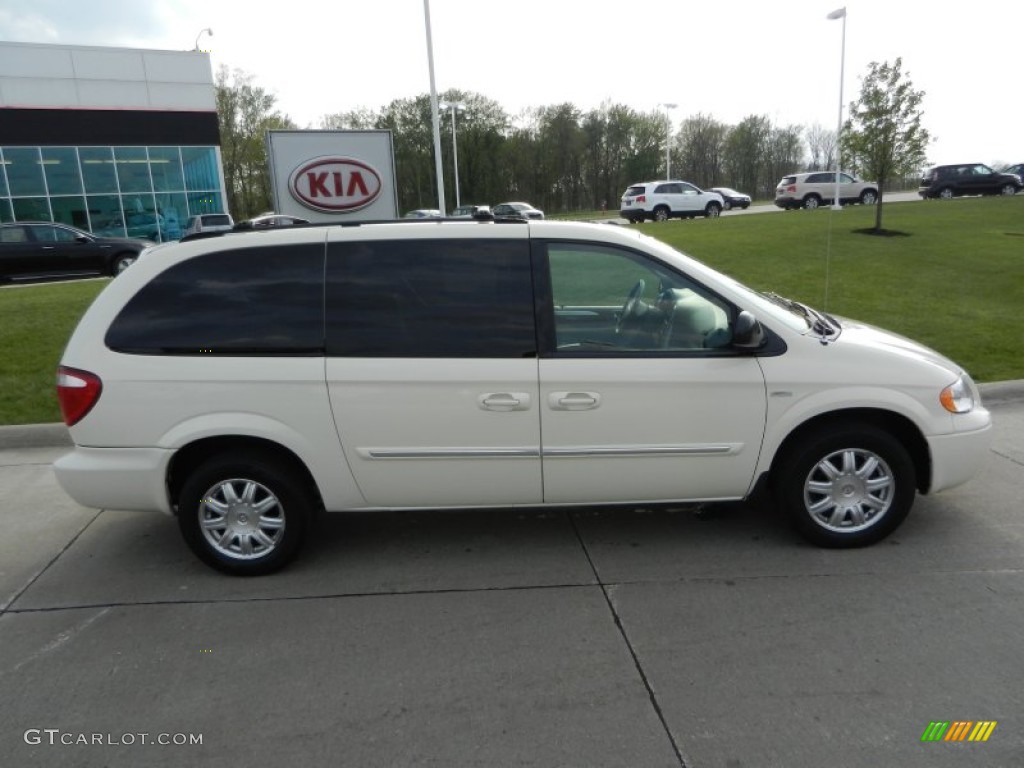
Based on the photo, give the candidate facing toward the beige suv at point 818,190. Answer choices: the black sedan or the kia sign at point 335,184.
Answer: the black sedan

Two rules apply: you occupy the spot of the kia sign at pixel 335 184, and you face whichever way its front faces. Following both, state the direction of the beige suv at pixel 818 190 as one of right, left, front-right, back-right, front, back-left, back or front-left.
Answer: back-left

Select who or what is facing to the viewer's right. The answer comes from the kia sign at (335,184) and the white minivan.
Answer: the white minivan

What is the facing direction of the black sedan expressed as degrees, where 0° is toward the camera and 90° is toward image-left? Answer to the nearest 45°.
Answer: approximately 270°

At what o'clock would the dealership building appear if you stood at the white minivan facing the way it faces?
The dealership building is roughly at 8 o'clock from the white minivan.

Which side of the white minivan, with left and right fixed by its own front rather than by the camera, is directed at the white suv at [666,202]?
left

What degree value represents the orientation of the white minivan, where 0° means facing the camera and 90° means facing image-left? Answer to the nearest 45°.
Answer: approximately 270°
